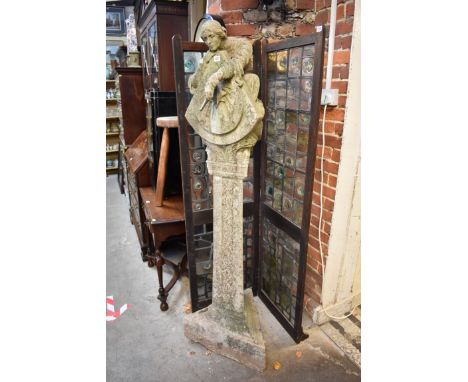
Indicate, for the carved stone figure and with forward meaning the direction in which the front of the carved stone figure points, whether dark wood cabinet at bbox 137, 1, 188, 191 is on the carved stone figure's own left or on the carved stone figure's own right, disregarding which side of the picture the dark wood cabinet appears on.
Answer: on the carved stone figure's own right

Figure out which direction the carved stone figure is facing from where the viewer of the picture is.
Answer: facing the viewer and to the left of the viewer

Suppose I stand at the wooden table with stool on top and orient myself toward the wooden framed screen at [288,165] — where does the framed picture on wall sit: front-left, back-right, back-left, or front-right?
back-left
